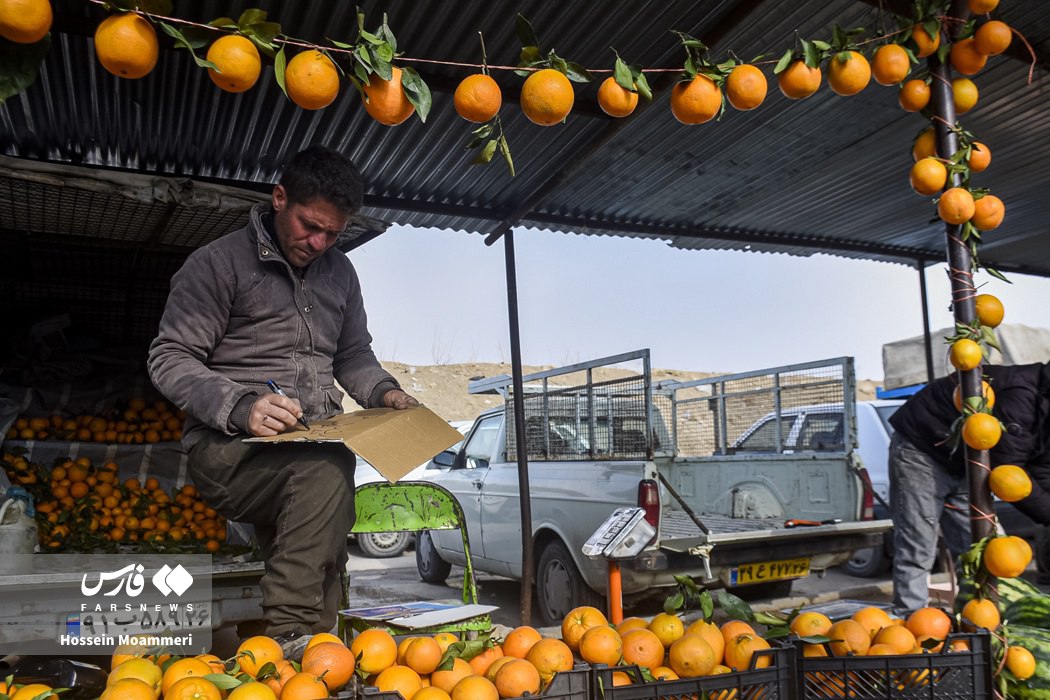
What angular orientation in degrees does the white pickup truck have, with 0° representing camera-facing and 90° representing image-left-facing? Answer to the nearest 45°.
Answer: approximately 135°

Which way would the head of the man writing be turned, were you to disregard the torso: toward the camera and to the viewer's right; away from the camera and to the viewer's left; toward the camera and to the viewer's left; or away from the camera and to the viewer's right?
toward the camera and to the viewer's right

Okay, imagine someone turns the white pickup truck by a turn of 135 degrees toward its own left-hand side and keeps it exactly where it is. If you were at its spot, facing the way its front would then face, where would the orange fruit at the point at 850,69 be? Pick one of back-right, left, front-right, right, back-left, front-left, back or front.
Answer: front

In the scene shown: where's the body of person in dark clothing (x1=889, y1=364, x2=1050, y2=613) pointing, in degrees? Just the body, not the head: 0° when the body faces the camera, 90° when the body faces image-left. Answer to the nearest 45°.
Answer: approximately 270°

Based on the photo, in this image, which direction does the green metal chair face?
toward the camera

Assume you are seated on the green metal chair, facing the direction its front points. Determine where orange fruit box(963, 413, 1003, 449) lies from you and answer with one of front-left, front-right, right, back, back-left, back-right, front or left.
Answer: front-left

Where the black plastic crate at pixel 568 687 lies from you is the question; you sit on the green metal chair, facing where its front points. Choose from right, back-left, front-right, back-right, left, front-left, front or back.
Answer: front

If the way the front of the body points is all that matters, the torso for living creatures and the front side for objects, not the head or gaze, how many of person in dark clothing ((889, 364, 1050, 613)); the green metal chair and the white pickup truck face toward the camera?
1

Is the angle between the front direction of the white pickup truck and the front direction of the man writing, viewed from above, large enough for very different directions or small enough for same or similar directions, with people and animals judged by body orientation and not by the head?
very different directions
